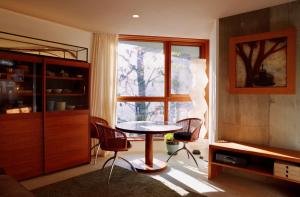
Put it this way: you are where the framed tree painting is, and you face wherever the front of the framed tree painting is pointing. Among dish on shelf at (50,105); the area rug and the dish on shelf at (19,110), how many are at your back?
0

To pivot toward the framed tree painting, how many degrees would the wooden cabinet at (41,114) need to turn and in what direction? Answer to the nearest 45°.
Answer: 0° — it already faces it

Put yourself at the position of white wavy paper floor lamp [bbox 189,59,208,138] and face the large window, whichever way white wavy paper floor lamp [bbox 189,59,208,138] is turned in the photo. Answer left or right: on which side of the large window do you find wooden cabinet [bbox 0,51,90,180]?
left

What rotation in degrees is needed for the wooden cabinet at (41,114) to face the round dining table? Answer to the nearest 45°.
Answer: approximately 45° to its left

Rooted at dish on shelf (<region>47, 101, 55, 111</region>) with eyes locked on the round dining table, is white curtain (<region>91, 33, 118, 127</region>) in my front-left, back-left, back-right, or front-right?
front-left

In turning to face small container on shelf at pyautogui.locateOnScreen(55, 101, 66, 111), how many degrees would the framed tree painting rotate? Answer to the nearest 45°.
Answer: approximately 45° to its right

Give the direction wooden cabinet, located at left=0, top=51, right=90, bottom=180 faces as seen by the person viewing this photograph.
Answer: facing the viewer and to the right of the viewer

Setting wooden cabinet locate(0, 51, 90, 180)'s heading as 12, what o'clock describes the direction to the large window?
The large window is roughly at 10 o'clock from the wooden cabinet.

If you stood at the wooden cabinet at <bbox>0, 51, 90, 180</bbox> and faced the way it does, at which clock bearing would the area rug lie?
The area rug is roughly at 12 o'clock from the wooden cabinet.

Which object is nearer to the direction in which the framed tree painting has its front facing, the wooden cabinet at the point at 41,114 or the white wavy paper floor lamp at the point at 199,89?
the wooden cabinet

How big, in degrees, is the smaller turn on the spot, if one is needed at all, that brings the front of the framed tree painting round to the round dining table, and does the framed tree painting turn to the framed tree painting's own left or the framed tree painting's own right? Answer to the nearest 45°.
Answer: approximately 45° to the framed tree painting's own right

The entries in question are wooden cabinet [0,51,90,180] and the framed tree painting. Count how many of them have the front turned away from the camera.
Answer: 0

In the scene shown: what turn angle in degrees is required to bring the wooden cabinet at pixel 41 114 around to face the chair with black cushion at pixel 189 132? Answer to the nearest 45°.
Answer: approximately 45° to its left

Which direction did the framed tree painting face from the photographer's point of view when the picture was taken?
facing the viewer and to the left of the viewer

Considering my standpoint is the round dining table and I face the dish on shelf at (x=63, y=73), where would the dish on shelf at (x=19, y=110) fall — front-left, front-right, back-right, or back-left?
front-left

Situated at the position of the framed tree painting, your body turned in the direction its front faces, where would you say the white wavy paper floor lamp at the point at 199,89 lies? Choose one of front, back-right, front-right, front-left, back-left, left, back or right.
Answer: right

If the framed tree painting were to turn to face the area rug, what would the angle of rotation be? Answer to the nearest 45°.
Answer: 0° — it already faces it

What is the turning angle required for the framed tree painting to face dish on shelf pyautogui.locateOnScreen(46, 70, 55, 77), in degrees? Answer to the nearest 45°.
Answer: approximately 45° to its right

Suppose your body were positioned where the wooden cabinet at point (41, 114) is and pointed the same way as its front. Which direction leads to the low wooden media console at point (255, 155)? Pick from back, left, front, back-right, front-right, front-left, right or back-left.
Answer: front
